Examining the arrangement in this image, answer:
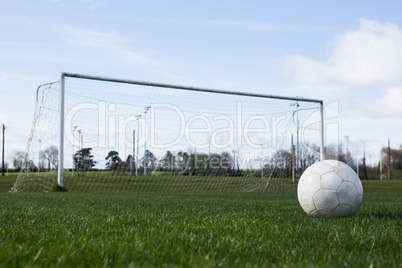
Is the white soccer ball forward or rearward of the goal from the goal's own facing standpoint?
forward

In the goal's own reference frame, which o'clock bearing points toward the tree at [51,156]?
The tree is roughly at 5 o'clock from the goal.

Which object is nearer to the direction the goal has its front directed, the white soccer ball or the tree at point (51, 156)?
the white soccer ball

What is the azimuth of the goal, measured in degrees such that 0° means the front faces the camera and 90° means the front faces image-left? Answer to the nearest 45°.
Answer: approximately 315°
